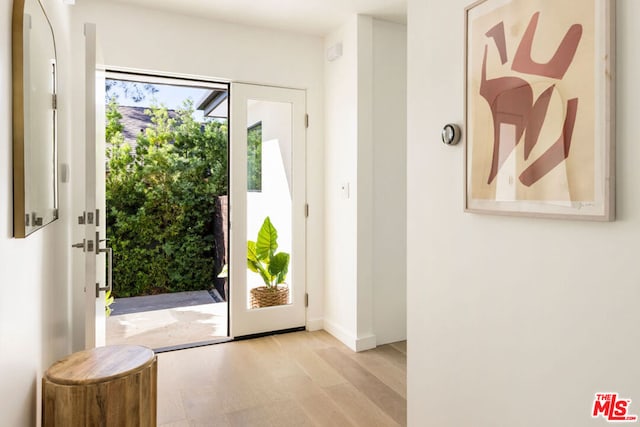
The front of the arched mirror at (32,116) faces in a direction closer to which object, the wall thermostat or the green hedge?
the wall thermostat

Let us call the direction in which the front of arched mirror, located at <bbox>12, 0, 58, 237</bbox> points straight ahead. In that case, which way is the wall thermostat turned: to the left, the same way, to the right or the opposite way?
the opposite way

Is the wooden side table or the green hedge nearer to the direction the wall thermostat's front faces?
the wooden side table

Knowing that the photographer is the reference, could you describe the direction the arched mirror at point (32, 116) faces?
facing to the right of the viewer

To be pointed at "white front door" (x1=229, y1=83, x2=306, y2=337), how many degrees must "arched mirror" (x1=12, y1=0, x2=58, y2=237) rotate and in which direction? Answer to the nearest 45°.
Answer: approximately 45° to its left

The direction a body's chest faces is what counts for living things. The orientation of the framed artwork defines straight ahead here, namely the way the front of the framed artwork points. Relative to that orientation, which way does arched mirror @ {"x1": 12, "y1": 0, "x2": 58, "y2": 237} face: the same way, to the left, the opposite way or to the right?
the opposite way

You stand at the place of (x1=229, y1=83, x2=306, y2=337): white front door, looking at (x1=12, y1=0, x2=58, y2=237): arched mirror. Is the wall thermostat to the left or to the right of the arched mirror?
left

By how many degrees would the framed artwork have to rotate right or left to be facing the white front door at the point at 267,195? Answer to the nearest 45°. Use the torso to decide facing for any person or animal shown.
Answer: approximately 90° to its right

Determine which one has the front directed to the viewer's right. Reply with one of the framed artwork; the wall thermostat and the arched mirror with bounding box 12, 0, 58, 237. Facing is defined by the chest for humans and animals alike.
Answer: the arched mirror

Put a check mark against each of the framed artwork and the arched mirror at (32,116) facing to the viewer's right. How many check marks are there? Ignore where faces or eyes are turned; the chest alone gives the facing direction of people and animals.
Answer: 1

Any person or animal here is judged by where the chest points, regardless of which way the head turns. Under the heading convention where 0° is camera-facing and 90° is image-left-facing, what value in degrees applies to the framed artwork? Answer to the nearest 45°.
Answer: approximately 45°
